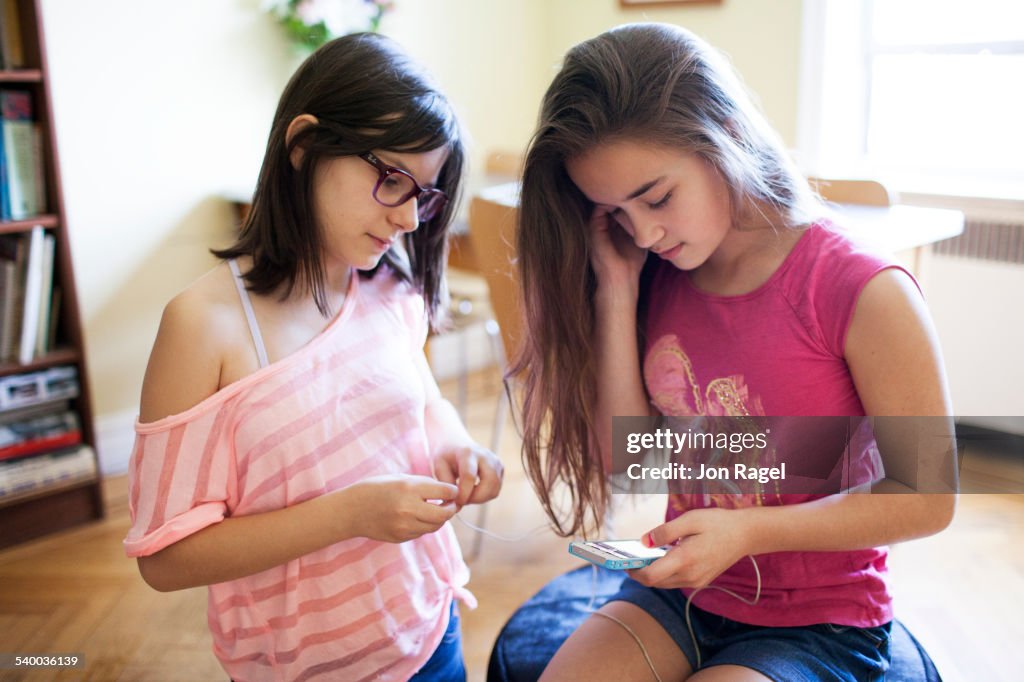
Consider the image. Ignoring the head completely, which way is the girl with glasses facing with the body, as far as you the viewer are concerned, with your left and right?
facing the viewer and to the right of the viewer

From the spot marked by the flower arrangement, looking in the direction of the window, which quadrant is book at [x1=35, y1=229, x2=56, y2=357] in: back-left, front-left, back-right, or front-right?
back-right

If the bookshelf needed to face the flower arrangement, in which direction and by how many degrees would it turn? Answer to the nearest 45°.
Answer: approximately 90° to its left

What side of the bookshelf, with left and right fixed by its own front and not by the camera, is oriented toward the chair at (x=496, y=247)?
left

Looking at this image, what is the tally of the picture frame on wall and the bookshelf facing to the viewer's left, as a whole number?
0

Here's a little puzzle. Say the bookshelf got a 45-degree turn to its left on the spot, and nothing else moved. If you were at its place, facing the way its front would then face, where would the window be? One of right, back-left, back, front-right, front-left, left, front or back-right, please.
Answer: front

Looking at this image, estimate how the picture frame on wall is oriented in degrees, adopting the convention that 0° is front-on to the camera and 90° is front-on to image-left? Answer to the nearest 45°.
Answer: approximately 0°

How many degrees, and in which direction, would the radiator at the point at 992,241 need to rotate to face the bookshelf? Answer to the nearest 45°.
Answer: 0° — it already faces it

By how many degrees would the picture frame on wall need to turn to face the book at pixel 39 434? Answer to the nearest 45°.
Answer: approximately 45° to its right

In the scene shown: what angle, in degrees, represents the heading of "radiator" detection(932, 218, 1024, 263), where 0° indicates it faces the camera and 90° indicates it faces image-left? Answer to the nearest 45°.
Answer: approximately 45°

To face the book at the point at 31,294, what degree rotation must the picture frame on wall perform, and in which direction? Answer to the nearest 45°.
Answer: approximately 45° to its right
